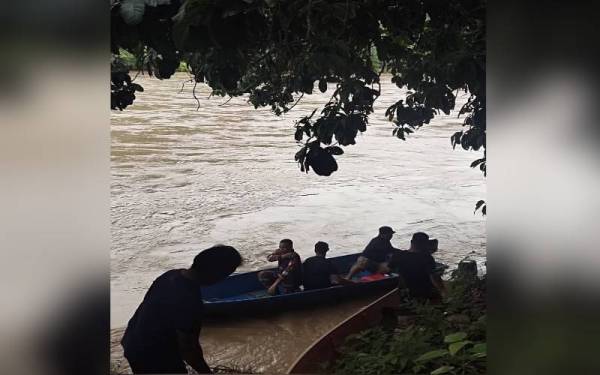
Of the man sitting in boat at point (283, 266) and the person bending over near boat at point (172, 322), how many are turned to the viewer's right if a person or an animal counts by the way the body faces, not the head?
1

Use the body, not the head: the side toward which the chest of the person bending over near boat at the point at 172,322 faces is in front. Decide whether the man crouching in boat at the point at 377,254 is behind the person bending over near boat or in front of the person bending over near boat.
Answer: in front

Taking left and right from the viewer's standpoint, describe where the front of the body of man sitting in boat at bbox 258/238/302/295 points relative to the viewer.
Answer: facing the viewer and to the left of the viewer

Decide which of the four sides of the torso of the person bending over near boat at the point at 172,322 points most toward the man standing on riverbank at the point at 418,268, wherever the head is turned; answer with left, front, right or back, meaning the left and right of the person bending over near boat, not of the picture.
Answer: front

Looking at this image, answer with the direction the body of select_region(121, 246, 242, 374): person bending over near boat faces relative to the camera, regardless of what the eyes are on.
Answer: to the viewer's right
